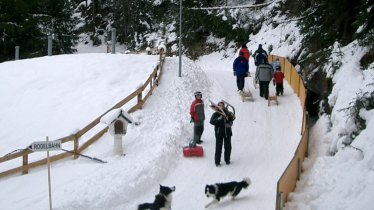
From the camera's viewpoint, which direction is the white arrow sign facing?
toward the camera

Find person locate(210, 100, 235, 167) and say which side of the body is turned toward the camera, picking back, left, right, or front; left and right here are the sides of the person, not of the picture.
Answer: front

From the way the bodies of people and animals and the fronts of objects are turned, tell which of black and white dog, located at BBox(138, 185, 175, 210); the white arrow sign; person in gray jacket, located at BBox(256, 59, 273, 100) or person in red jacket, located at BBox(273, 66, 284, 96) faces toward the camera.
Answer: the white arrow sign

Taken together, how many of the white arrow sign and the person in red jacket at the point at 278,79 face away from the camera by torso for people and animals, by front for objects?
1

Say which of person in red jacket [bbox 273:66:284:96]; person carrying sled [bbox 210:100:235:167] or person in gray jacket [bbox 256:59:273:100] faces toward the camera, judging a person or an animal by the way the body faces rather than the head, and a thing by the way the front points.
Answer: the person carrying sled

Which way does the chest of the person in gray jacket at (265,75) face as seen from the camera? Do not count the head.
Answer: away from the camera

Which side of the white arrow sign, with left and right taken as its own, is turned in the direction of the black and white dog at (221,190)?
left

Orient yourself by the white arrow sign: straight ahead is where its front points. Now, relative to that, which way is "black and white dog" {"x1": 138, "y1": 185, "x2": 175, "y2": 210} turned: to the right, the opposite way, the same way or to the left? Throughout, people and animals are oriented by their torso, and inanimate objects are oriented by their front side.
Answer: to the left

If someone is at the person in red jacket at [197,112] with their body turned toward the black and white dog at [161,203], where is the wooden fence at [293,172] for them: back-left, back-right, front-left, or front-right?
front-left

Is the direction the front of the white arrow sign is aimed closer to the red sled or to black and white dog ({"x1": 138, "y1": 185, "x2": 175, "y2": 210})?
the black and white dog

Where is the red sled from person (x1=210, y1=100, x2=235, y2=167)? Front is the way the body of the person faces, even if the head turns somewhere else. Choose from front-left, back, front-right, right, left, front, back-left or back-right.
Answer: back-right
